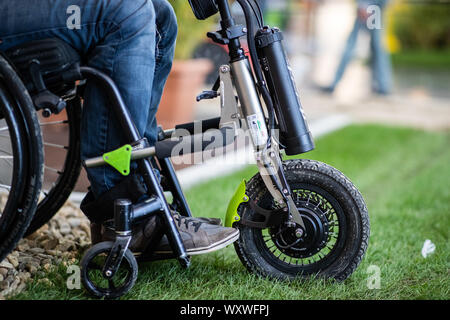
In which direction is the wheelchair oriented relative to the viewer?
to the viewer's right

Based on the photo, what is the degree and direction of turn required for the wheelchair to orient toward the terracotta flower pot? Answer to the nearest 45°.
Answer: approximately 90° to its left

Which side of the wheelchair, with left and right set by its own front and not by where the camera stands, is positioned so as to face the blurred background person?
left
